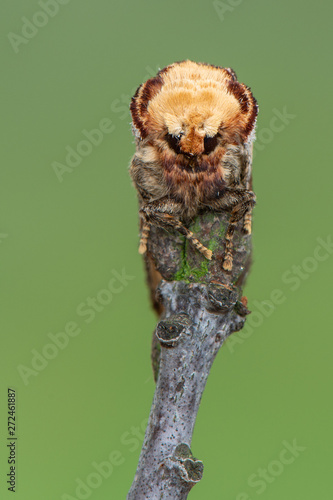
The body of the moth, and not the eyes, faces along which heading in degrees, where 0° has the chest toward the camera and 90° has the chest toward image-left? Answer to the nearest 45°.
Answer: approximately 0°
